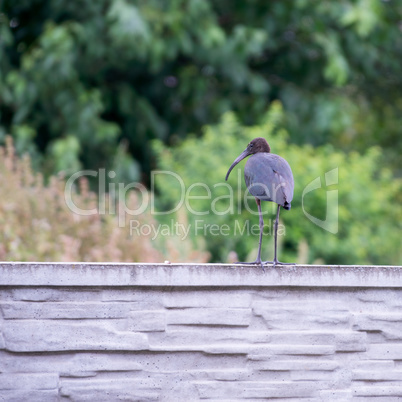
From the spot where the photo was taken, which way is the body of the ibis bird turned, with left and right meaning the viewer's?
facing away from the viewer and to the left of the viewer
